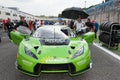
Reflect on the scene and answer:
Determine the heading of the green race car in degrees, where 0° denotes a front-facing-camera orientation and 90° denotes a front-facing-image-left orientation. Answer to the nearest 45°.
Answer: approximately 0°
